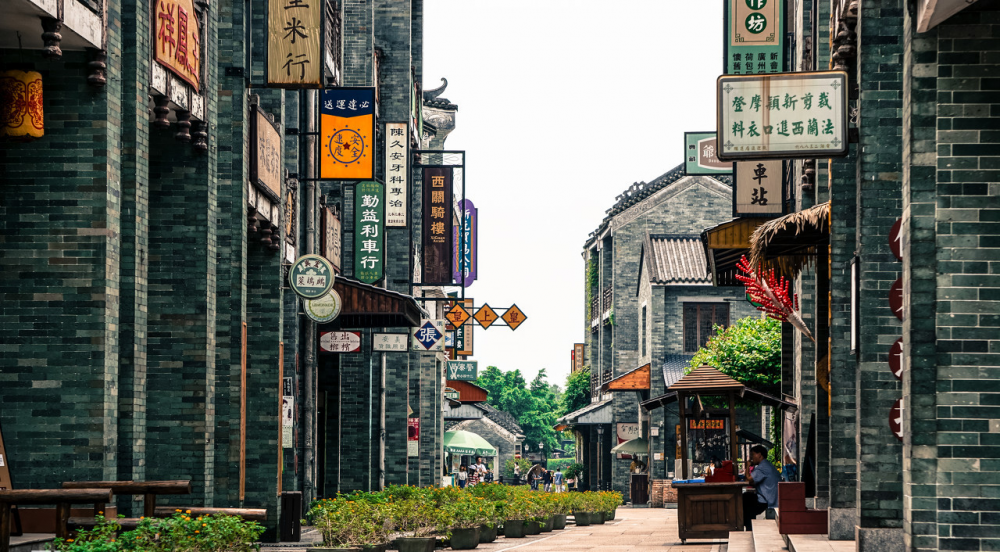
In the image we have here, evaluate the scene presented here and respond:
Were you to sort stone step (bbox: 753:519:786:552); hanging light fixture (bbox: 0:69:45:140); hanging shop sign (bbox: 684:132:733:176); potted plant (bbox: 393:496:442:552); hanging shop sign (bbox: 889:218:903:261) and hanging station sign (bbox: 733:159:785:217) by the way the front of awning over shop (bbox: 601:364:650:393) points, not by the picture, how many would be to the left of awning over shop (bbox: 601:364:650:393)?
6

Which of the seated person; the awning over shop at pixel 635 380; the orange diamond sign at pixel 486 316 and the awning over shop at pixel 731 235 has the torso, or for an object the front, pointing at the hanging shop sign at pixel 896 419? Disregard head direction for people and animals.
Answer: the orange diamond sign

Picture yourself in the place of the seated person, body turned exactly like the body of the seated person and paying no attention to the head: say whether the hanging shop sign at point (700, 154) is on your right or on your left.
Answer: on your right

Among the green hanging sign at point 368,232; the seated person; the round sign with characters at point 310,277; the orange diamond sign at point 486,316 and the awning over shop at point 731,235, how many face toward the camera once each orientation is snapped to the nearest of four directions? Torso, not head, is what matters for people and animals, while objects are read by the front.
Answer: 3

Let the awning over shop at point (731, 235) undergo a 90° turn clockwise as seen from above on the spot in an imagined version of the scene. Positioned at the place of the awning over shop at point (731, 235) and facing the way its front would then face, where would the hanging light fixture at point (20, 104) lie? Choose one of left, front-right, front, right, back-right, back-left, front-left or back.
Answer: back-left

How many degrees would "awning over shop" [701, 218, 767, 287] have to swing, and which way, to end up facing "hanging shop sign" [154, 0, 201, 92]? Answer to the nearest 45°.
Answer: approximately 45° to its left

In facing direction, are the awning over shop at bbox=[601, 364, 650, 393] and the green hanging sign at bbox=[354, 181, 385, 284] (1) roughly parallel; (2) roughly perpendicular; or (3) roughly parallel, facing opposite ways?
roughly perpendicular

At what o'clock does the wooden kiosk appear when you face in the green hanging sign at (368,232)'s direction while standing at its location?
The wooden kiosk is roughly at 11 o'clock from the green hanging sign.

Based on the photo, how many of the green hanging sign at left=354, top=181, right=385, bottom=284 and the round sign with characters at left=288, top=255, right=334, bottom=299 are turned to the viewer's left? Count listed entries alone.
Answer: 0

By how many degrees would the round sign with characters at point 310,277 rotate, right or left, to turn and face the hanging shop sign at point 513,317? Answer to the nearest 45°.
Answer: approximately 180°

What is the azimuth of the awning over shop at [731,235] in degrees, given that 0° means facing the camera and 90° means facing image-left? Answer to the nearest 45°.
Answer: approximately 90°

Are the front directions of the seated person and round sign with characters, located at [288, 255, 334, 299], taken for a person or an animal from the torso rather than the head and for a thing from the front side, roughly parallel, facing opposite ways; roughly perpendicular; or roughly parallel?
roughly perpendicular

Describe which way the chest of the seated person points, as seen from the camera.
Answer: to the viewer's left

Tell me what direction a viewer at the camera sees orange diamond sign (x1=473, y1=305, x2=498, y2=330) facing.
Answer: facing the viewer

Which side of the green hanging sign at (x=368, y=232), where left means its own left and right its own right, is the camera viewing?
front

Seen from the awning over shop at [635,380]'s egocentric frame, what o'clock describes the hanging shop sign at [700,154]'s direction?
The hanging shop sign is roughly at 9 o'clock from the awning over shop.

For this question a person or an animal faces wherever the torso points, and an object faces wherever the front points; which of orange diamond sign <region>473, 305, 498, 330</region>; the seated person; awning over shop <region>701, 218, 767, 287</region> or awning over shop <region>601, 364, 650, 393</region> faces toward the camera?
the orange diamond sign

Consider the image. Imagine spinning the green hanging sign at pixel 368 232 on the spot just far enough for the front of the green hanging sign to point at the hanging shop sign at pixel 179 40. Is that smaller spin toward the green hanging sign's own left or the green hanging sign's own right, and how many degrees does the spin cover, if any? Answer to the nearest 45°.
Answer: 0° — it already faces it
